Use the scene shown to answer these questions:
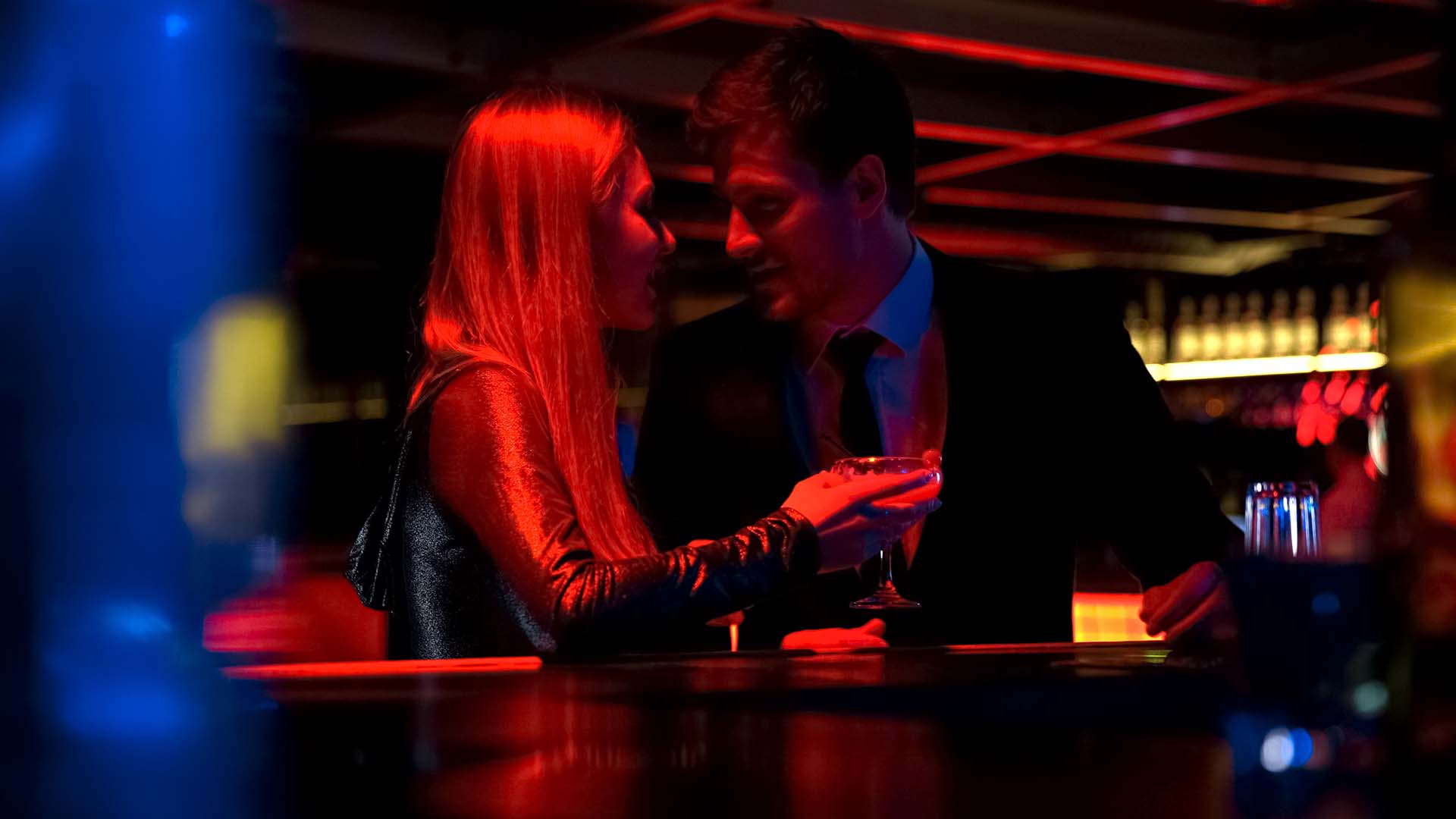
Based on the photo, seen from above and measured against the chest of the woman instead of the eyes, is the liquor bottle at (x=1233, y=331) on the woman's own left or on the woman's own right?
on the woman's own left

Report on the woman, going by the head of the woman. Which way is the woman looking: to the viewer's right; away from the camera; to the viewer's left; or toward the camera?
to the viewer's right

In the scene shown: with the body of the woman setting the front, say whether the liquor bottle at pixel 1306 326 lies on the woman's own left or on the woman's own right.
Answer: on the woman's own left

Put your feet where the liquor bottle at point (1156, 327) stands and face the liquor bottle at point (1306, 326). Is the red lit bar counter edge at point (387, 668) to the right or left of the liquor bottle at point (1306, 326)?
right

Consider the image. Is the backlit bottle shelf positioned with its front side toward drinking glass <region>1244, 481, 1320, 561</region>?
yes

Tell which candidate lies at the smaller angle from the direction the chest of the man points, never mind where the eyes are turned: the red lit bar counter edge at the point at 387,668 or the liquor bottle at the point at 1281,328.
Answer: the red lit bar counter edge

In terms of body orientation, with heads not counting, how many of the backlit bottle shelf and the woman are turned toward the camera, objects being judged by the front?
1

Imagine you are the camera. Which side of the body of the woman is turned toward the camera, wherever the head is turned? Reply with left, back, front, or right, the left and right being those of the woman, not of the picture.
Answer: right

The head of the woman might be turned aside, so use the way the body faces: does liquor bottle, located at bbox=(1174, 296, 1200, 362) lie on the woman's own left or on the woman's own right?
on the woman's own left

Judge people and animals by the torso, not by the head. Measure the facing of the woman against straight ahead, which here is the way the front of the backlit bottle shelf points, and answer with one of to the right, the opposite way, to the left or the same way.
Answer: to the left

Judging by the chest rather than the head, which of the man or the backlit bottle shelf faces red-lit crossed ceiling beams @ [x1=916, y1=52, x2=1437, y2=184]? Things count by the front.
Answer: the backlit bottle shelf
